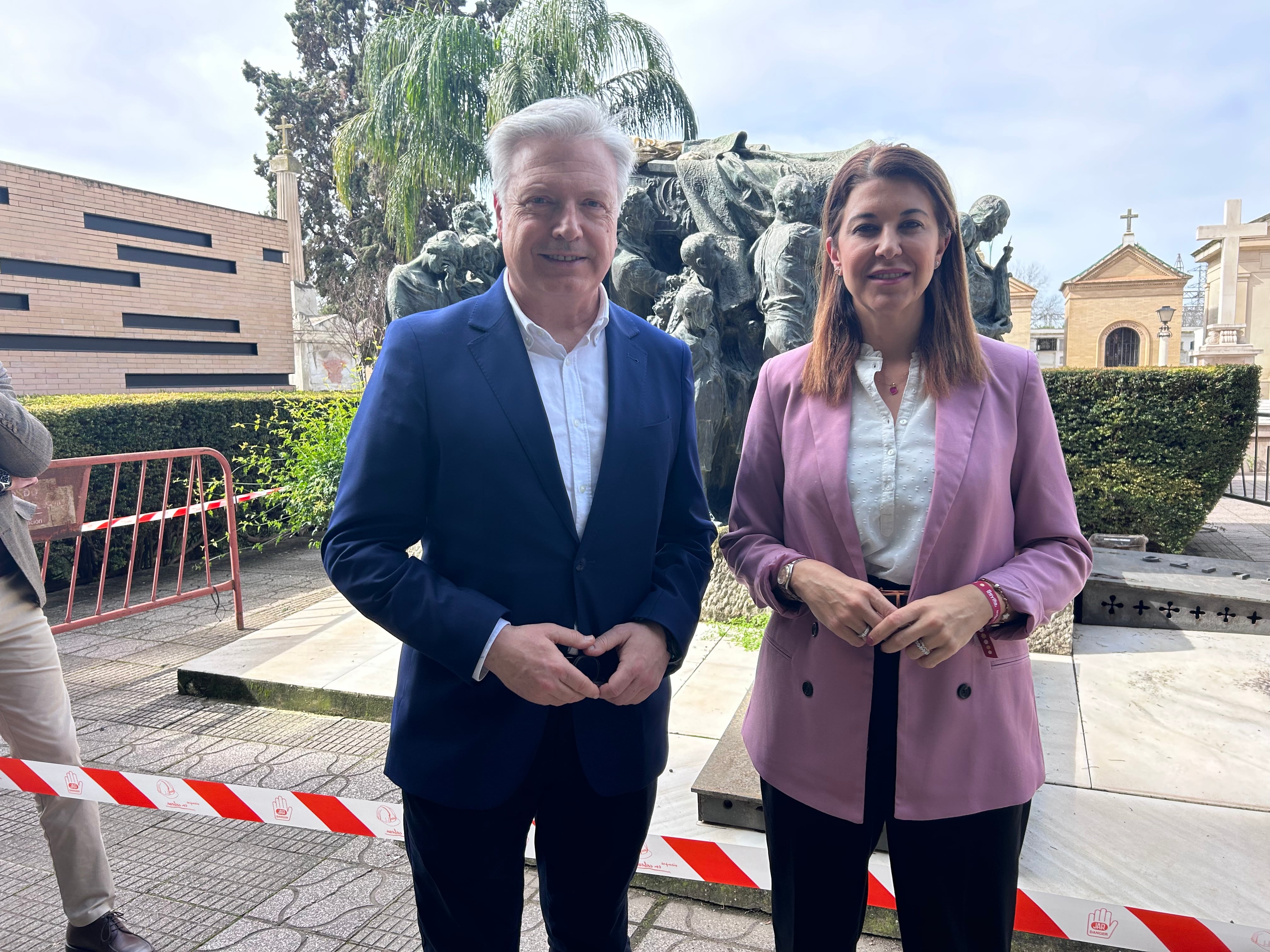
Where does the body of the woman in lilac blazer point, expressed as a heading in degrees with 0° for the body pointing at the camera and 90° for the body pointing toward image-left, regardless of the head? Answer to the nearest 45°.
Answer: approximately 0°

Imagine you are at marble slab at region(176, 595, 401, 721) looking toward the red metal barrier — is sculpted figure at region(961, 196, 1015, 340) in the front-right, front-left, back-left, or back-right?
back-right

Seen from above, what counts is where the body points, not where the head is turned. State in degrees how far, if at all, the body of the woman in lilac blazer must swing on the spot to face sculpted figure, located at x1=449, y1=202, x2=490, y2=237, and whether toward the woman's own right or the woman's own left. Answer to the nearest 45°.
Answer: approximately 135° to the woman's own right

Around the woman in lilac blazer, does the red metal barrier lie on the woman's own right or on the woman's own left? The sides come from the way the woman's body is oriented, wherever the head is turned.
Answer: on the woman's own right

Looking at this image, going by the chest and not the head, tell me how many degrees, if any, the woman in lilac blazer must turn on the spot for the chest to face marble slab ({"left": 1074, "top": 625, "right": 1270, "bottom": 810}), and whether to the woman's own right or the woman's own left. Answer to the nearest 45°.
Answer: approximately 135° to the woman's own left
